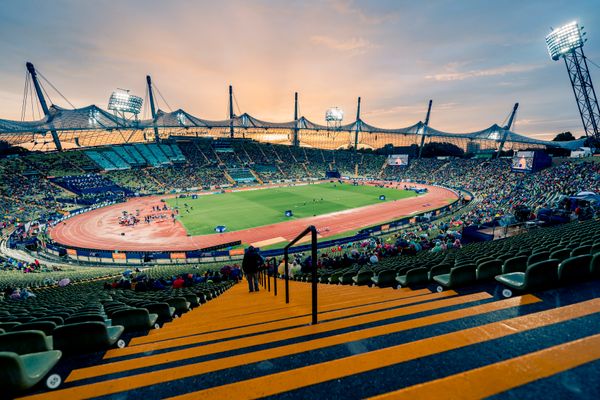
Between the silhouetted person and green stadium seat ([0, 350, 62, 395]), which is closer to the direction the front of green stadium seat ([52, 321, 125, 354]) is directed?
the silhouetted person

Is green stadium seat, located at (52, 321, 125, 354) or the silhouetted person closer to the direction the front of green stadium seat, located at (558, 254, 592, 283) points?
the silhouetted person

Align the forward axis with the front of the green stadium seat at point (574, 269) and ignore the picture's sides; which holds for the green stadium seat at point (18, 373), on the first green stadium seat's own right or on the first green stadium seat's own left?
on the first green stadium seat's own left

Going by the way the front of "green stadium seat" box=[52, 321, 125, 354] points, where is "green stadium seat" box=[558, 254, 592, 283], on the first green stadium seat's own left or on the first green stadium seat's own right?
on the first green stadium seat's own right

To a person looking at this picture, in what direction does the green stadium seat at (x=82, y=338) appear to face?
facing away from the viewer and to the right of the viewer

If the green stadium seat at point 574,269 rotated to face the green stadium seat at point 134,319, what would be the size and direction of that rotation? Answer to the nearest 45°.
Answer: approximately 90° to its left

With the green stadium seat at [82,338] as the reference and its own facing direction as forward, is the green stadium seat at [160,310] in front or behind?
in front

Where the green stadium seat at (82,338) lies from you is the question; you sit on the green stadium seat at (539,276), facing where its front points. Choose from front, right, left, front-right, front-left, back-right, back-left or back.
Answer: left

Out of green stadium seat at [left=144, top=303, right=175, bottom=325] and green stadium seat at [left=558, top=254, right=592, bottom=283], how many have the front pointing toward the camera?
0

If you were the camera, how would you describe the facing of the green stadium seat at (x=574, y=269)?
facing away from the viewer and to the left of the viewer

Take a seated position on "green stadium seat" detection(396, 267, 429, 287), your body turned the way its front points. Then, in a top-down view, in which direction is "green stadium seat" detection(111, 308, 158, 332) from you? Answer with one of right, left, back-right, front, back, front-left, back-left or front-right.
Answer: left

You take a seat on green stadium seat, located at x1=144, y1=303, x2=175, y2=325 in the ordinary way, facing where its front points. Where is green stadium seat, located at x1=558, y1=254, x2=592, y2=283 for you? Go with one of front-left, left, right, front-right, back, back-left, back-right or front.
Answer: right

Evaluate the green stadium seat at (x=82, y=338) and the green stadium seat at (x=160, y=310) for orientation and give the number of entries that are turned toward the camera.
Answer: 0
